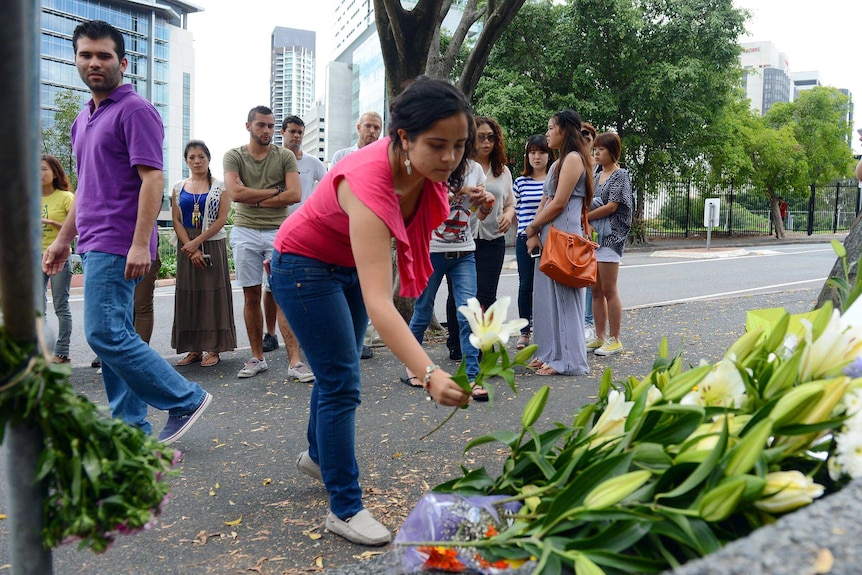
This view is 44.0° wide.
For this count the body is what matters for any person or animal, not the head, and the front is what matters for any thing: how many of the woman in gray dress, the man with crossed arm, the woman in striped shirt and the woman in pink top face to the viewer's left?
1

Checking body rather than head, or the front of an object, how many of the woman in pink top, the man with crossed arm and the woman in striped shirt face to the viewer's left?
0

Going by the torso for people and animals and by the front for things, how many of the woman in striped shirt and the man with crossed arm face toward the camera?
2

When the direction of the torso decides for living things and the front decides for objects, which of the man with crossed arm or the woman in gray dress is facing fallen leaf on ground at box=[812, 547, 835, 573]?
the man with crossed arm

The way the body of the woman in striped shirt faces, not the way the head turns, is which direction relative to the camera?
toward the camera

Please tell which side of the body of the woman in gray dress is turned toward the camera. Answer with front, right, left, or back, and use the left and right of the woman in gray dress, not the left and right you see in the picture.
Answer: left

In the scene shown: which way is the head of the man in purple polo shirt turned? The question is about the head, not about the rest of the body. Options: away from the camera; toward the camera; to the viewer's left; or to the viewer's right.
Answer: toward the camera

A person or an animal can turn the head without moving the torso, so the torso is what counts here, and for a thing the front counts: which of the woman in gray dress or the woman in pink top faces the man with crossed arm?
the woman in gray dress

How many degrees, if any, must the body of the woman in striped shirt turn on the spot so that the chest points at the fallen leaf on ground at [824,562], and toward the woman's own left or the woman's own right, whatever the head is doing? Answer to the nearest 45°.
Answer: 0° — they already face it

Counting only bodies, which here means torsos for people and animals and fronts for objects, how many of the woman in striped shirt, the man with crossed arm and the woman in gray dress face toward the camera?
2

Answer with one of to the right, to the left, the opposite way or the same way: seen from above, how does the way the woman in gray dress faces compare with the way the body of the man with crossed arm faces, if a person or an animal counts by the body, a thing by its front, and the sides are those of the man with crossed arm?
to the right

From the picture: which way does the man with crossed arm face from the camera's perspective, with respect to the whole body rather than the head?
toward the camera

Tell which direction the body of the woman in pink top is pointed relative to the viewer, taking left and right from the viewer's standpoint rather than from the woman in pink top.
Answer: facing the viewer and to the right of the viewer

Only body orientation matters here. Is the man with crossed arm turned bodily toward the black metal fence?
no

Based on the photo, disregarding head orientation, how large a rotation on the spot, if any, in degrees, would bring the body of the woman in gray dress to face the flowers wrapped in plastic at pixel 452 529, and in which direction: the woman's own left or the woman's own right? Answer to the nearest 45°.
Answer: approximately 90° to the woman's own left

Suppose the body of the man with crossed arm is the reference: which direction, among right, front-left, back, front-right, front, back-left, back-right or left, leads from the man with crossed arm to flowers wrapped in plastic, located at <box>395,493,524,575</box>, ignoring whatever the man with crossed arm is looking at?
front

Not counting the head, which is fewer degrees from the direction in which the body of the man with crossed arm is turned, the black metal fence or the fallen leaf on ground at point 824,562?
the fallen leaf on ground

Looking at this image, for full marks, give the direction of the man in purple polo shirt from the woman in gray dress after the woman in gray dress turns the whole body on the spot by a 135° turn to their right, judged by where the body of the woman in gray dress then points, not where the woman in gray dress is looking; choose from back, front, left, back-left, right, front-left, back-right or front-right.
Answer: back
